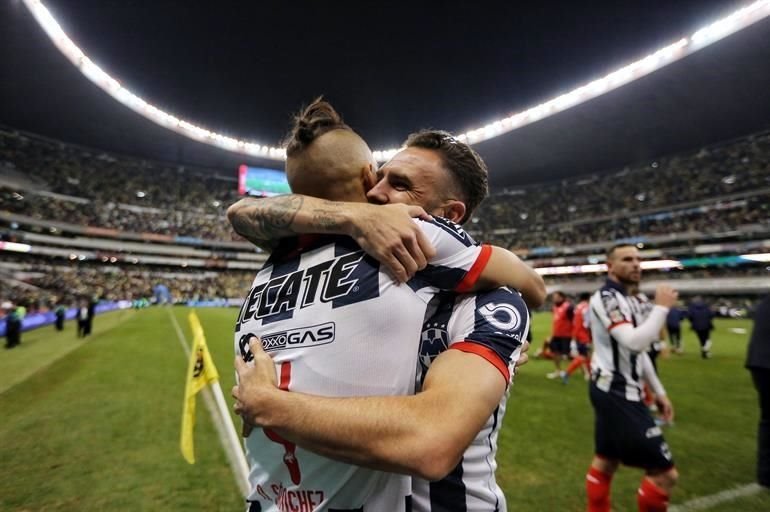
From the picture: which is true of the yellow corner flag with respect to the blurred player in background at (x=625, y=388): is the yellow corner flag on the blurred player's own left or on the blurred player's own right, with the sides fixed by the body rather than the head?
on the blurred player's own right

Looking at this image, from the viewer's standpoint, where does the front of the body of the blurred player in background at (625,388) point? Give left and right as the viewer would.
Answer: facing the viewer and to the right of the viewer

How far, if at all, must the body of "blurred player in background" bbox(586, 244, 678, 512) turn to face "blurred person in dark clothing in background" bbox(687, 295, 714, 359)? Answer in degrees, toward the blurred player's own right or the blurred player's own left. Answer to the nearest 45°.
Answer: approximately 135° to the blurred player's own left

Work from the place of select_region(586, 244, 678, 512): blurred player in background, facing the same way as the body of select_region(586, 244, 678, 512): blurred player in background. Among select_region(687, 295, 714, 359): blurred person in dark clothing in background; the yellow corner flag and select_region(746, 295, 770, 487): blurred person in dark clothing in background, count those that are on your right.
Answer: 1

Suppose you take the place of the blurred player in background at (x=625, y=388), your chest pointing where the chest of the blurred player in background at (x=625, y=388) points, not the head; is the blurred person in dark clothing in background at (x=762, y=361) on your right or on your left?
on your left

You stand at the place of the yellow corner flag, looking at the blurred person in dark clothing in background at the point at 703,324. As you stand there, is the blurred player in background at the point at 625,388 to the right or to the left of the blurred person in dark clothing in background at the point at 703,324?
right
